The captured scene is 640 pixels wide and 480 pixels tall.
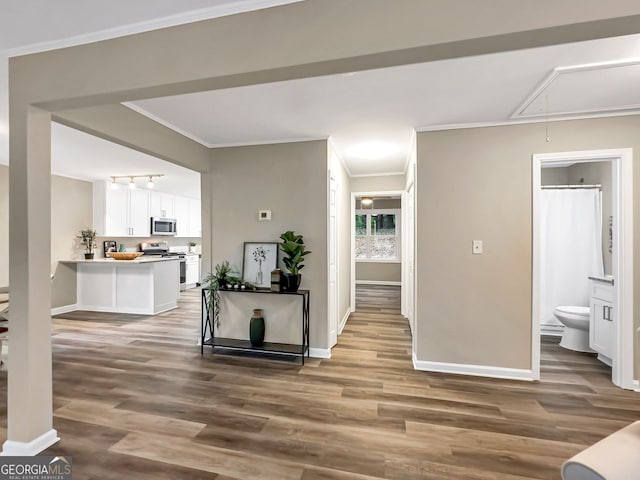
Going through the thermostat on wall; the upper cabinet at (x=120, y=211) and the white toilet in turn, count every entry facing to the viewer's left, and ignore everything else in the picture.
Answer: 1

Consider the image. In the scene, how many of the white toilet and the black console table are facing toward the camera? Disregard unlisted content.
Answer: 1

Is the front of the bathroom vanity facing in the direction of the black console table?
yes

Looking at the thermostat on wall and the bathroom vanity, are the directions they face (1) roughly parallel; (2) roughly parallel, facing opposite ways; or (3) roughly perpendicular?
roughly perpendicular

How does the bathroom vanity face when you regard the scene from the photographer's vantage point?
facing the viewer and to the left of the viewer

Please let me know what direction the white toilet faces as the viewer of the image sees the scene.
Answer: facing to the left of the viewer

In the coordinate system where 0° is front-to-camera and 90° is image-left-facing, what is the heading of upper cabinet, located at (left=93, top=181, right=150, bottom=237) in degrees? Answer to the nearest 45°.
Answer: approximately 315°

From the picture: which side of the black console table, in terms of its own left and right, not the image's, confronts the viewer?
front

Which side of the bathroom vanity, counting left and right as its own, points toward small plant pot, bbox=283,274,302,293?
front

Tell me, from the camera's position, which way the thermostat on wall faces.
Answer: facing the viewer

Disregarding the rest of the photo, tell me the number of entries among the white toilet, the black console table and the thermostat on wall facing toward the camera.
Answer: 2
